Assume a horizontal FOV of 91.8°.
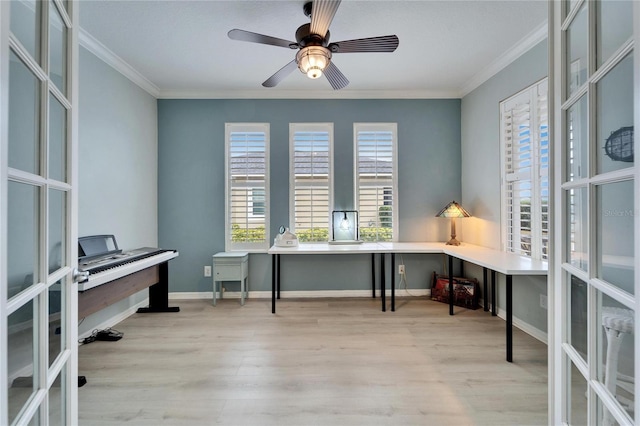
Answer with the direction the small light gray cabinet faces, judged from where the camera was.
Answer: facing the viewer

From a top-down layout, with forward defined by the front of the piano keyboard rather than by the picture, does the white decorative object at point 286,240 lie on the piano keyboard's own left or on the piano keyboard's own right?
on the piano keyboard's own left

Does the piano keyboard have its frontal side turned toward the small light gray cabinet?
no

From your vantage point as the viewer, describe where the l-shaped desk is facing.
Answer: facing the viewer and to the left of the viewer

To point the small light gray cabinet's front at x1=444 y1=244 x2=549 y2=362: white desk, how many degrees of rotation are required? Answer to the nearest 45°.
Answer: approximately 45° to its left

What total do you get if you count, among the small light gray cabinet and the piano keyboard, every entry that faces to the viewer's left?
0

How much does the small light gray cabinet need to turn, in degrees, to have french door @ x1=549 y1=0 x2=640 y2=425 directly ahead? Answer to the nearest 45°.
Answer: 0° — it already faces it

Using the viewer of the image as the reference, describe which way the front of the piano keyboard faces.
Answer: facing the viewer and to the right of the viewer

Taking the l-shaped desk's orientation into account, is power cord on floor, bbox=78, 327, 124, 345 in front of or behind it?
in front

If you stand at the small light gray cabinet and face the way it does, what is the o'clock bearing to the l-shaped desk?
The l-shaped desk is roughly at 10 o'clock from the small light gray cabinet.

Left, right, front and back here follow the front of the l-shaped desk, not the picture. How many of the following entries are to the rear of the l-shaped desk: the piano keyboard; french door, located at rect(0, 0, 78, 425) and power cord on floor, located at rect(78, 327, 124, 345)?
0

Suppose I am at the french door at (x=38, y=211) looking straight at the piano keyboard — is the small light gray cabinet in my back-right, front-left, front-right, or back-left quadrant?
front-right

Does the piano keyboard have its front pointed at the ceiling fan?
yes

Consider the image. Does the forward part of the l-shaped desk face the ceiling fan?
yes

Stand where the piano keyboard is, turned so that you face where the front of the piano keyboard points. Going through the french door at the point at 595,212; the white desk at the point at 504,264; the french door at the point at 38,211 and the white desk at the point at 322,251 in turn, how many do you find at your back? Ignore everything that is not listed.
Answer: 0

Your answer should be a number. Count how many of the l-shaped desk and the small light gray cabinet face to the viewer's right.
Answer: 0
